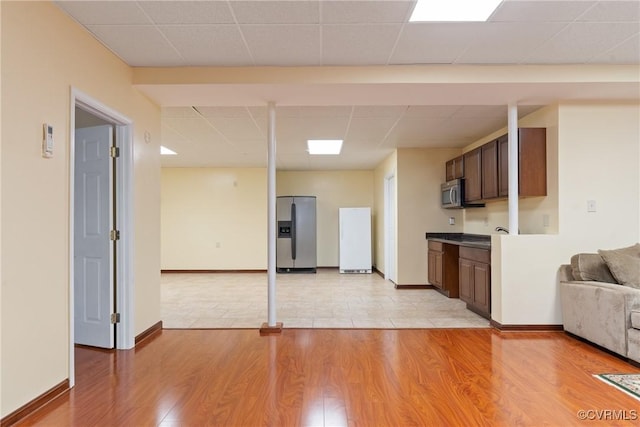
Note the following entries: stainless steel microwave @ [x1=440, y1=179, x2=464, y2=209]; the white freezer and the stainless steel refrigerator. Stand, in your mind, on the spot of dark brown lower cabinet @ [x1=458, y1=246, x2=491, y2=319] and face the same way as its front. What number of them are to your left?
0

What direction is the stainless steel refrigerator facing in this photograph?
toward the camera

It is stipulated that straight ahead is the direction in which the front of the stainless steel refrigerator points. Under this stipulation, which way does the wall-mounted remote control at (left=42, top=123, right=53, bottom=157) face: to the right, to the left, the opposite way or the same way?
to the left

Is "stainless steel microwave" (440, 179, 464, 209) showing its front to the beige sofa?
no

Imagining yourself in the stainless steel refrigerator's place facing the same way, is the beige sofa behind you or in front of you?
in front

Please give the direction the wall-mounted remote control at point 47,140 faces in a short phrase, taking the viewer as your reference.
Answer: facing the viewer and to the right of the viewer

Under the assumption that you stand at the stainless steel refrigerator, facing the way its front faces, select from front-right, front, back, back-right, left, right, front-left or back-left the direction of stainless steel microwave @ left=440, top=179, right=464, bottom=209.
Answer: front-left

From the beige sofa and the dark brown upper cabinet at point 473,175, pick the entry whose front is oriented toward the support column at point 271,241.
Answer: the dark brown upper cabinet

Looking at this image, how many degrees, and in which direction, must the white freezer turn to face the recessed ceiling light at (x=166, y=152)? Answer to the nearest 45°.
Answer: approximately 45° to its right

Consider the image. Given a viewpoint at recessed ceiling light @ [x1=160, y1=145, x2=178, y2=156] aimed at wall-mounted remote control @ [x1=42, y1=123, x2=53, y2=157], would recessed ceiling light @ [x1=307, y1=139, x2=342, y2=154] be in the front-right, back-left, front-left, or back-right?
front-left

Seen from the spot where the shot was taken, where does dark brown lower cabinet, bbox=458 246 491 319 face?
facing the viewer and to the left of the viewer

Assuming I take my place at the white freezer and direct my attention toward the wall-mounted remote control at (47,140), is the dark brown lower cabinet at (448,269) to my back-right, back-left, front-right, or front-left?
front-left

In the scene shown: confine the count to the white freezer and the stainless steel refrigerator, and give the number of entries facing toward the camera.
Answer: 2
